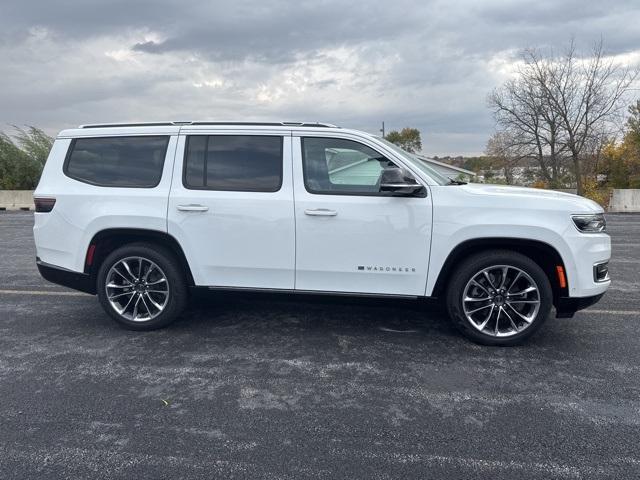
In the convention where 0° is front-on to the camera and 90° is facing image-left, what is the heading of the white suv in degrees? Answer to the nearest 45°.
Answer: approximately 270°

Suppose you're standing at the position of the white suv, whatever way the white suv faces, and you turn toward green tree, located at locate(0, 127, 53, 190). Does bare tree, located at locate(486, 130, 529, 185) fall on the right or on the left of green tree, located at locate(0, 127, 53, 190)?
right

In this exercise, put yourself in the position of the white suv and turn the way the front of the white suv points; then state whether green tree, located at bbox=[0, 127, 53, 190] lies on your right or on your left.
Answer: on your left

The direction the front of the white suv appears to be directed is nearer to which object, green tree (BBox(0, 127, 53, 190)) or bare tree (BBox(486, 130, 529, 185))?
the bare tree

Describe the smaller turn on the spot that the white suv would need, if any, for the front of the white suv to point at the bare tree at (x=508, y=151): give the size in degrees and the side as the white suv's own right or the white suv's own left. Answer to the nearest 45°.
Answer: approximately 45° to the white suv's own left
